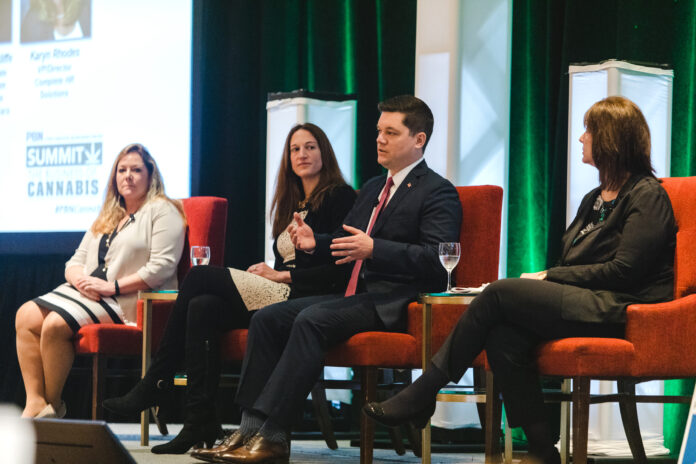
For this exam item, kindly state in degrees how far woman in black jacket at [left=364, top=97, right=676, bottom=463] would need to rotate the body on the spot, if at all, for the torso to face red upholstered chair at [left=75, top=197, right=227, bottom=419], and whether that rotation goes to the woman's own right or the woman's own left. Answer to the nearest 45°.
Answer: approximately 45° to the woman's own right

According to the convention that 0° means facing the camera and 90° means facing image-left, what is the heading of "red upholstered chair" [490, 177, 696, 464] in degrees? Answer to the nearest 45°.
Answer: approximately 90°

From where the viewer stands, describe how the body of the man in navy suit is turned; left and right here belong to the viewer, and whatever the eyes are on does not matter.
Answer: facing the viewer and to the left of the viewer

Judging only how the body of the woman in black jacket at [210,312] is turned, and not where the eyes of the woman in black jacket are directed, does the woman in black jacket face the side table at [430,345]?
no

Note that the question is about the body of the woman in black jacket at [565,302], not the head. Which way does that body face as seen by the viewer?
to the viewer's left

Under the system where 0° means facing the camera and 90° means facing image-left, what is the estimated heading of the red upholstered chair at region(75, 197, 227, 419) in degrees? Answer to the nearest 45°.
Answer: approximately 45°

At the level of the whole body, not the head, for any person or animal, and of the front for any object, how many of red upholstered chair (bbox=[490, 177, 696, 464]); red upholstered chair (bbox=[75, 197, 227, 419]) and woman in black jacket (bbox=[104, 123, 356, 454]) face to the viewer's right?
0

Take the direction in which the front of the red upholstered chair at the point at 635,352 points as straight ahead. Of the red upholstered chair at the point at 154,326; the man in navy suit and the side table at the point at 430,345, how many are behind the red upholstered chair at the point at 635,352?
0

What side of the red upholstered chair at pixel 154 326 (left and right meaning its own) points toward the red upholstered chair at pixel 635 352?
left

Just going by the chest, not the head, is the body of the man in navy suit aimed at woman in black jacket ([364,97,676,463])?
no

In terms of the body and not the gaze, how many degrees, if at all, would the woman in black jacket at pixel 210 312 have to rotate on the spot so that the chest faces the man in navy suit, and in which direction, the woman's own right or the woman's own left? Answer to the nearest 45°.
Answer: approximately 90° to the woman's own left

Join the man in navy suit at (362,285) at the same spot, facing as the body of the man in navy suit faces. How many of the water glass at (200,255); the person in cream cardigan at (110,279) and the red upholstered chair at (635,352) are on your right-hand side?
2

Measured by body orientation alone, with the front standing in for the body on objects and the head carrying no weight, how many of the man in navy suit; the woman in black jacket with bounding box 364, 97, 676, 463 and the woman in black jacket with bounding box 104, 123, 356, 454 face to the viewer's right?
0

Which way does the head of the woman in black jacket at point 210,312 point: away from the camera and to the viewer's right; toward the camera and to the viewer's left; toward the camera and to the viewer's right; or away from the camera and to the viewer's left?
toward the camera and to the viewer's right

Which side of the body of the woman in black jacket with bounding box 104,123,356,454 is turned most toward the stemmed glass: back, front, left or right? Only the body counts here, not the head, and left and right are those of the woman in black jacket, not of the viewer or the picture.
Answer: left

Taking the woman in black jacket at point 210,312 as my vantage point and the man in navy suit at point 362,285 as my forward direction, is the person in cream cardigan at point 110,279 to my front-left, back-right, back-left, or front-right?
back-left

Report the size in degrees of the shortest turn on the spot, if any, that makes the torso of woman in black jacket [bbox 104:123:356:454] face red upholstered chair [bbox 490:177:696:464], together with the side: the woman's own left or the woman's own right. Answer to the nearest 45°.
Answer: approximately 90° to the woman's own left

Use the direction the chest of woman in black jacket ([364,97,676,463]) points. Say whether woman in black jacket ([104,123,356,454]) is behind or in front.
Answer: in front

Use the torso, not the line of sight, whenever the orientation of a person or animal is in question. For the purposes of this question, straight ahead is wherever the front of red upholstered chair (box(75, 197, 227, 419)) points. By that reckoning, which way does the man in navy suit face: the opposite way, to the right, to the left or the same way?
the same way

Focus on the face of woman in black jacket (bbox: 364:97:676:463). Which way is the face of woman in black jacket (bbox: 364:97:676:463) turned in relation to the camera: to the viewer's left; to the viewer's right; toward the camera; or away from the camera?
to the viewer's left
